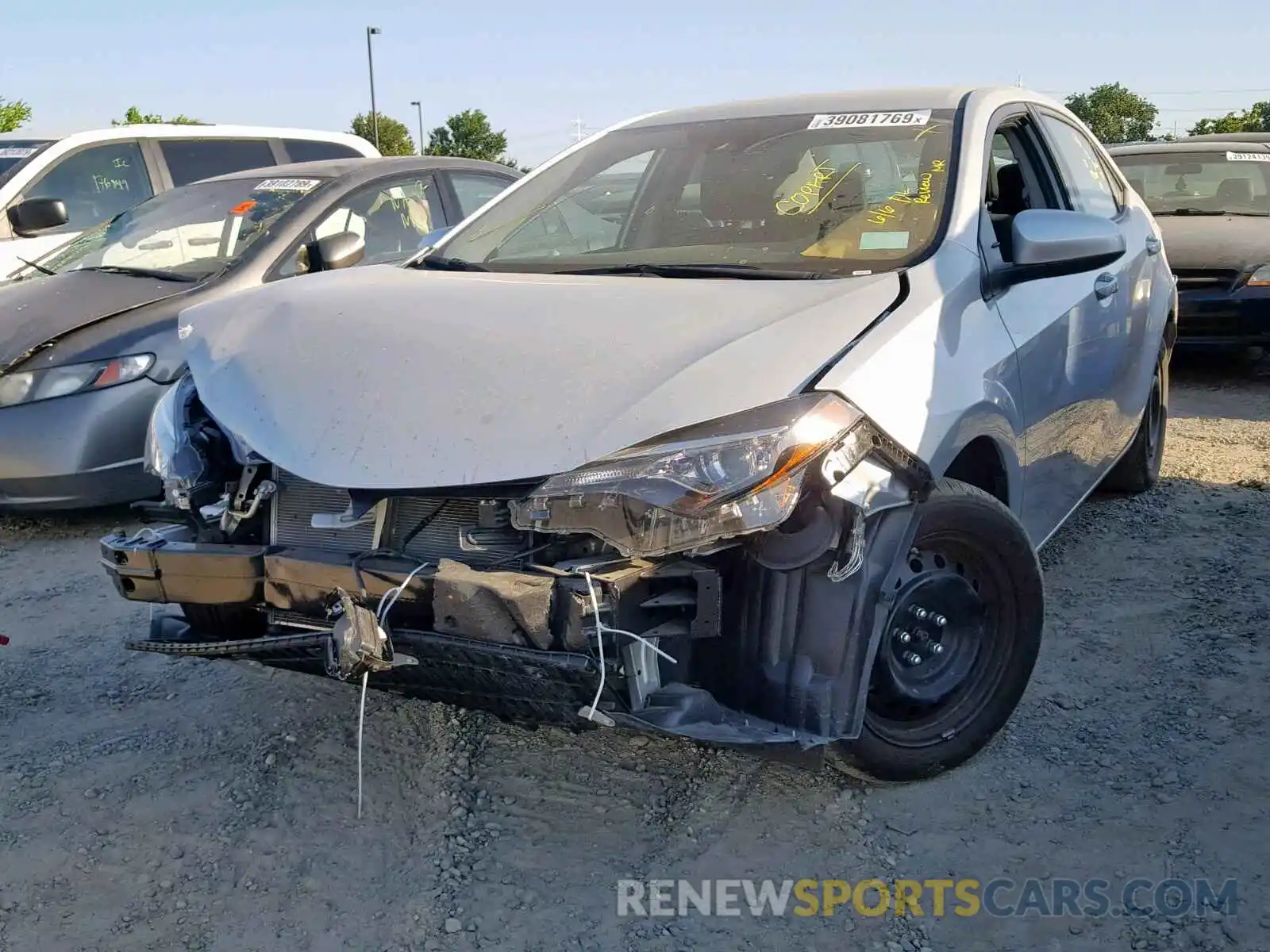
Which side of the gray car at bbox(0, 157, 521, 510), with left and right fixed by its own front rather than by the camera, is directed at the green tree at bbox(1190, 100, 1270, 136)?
back

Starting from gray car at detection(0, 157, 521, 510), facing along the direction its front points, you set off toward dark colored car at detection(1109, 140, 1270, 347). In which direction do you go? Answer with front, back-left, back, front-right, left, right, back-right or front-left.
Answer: back-left

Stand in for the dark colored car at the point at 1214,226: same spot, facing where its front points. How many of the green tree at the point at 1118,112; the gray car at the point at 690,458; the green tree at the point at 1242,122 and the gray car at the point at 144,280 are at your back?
2

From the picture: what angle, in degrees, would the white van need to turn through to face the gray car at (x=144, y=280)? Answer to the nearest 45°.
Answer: approximately 45° to its left

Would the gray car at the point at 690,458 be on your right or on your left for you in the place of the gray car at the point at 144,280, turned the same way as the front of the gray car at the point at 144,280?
on your left

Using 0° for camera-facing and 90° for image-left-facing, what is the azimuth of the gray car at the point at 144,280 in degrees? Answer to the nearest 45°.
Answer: approximately 45°

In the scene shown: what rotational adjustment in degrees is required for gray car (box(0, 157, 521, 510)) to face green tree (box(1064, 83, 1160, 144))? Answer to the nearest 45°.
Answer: approximately 180°

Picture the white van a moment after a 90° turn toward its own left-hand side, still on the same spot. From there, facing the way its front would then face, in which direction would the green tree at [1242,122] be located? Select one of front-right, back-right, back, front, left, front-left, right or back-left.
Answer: left

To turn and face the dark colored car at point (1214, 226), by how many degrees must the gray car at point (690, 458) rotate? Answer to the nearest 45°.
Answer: approximately 180°

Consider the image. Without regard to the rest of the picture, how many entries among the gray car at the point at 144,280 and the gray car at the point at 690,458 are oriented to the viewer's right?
0

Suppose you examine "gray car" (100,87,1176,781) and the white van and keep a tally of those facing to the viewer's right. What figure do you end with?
0

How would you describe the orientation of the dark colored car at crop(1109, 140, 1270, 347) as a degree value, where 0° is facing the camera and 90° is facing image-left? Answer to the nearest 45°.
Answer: approximately 0°

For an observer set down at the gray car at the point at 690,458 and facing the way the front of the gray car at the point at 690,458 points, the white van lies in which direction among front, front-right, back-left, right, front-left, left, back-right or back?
right

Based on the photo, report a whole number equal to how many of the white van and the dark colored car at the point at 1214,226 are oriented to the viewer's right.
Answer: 0
